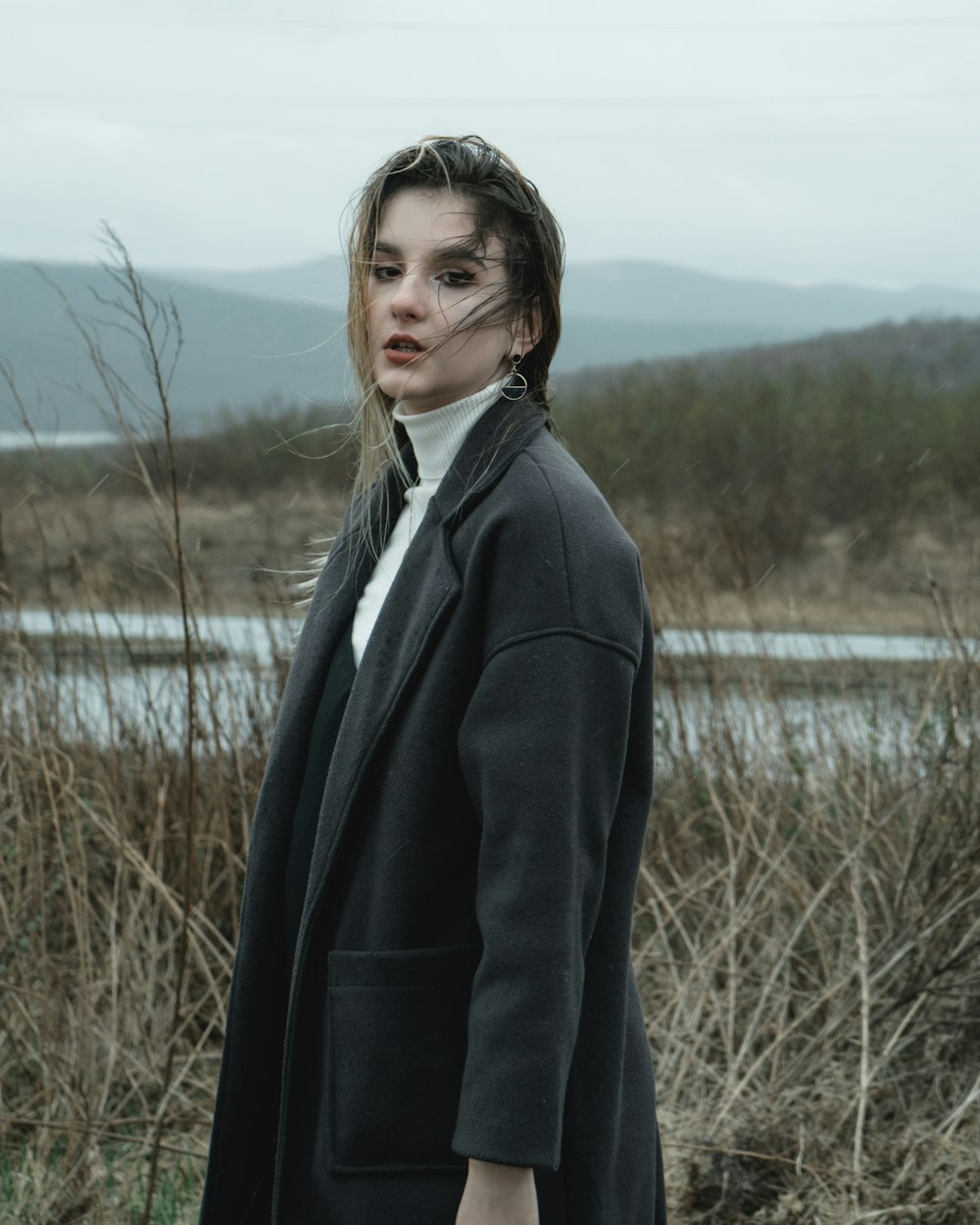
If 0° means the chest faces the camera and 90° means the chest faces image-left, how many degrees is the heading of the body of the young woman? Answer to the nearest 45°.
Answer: approximately 45°
